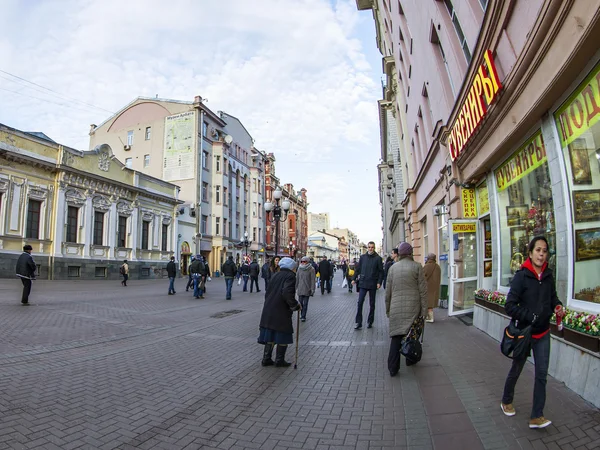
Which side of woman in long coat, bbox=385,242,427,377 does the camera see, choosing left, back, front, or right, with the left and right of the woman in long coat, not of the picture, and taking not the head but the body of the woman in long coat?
back

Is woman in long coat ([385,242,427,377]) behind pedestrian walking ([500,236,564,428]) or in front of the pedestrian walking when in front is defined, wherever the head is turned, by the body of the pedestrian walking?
behind

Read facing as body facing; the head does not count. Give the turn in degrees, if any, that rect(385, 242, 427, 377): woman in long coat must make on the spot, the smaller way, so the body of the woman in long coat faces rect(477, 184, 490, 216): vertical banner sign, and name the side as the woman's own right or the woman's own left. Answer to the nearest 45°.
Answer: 0° — they already face it

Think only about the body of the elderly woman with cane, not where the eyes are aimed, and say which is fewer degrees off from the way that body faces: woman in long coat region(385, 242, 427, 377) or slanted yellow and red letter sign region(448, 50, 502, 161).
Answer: the slanted yellow and red letter sign

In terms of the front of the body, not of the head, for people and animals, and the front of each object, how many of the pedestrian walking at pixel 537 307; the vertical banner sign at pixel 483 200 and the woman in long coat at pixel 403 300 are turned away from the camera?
1

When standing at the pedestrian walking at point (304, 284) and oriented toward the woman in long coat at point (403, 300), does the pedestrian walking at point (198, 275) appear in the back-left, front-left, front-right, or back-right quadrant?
back-right

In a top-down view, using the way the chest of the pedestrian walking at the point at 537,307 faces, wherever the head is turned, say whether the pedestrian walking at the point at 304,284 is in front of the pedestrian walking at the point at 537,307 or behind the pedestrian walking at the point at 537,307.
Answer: behind

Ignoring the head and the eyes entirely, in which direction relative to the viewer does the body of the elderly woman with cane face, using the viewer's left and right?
facing away from the viewer and to the right of the viewer

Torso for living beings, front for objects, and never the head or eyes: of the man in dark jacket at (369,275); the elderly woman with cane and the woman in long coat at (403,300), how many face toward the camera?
1

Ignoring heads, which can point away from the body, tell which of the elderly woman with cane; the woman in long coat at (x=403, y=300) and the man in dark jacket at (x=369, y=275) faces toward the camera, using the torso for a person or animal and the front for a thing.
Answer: the man in dark jacket

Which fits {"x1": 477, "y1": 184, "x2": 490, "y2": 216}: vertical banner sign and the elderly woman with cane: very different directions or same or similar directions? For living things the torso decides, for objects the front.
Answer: very different directions

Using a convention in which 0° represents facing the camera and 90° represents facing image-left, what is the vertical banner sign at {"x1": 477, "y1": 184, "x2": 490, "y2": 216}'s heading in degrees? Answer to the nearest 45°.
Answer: approximately 45°

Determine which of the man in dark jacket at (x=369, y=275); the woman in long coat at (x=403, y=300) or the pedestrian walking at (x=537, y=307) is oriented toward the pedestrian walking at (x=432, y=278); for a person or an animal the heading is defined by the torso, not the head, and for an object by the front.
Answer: the woman in long coat

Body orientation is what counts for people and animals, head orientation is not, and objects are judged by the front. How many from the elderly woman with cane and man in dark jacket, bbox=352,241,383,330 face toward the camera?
1
